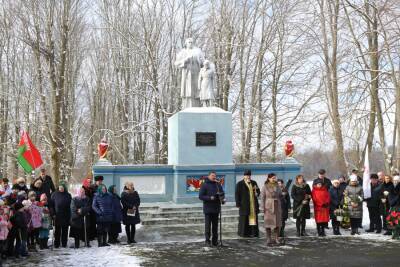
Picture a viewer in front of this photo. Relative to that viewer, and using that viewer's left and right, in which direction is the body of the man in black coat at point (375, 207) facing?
facing the viewer and to the left of the viewer

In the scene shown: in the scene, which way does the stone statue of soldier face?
toward the camera

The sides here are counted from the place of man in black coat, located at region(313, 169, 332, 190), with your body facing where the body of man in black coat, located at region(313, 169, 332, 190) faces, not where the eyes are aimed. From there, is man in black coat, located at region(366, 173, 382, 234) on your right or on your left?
on your left

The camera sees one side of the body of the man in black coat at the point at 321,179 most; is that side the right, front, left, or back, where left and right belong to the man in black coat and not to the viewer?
front

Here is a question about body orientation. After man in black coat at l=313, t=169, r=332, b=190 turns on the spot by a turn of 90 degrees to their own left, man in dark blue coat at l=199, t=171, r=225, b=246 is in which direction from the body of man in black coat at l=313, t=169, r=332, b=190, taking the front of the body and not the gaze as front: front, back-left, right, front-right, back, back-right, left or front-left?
back-right

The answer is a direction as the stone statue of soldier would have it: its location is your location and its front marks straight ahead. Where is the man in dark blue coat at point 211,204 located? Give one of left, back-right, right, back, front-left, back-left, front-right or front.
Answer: front

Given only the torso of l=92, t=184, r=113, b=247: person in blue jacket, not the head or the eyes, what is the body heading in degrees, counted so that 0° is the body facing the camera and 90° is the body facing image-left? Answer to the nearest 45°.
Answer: approximately 315°
